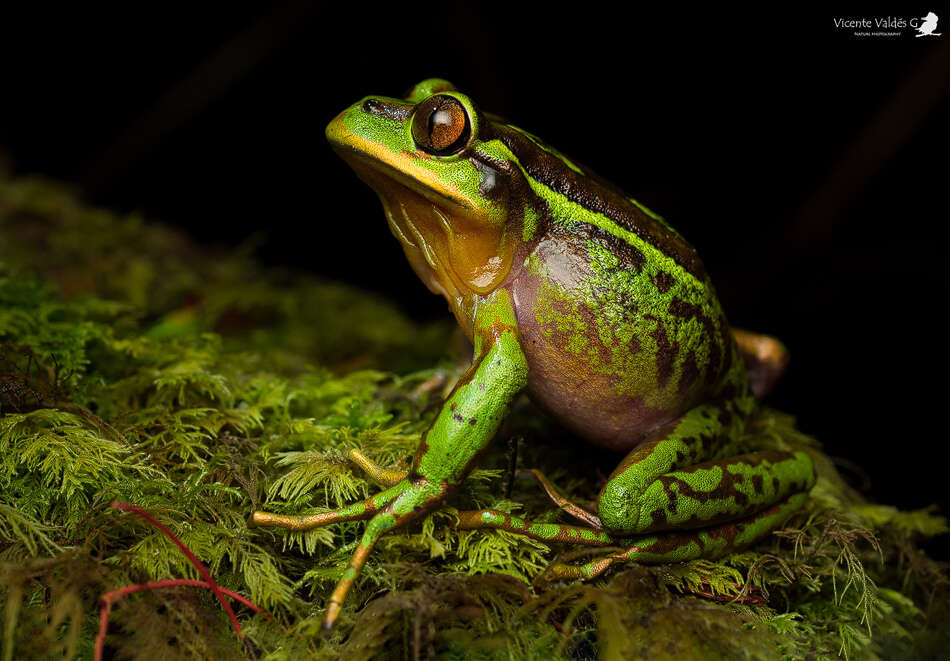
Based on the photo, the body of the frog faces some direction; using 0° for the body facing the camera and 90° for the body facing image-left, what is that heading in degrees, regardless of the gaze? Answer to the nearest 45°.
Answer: approximately 90°

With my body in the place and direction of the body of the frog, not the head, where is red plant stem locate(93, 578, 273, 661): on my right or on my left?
on my left
